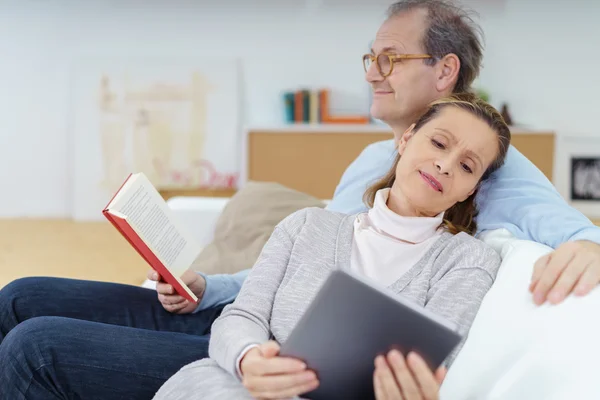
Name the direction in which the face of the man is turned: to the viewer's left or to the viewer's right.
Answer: to the viewer's left

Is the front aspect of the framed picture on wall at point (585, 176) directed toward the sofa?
yes

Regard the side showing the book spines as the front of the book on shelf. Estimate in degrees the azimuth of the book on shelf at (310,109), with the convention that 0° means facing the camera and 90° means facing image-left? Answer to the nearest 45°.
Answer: approximately 0°

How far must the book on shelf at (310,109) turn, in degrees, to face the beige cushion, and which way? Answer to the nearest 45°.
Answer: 0° — it already faces it

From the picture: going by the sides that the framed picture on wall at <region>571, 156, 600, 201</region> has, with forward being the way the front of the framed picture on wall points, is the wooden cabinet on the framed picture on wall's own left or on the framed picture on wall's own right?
on the framed picture on wall's own right

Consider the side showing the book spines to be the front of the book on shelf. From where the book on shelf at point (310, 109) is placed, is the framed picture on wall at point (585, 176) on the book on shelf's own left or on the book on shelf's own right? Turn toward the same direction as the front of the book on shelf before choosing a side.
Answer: on the book on shelf's own left
